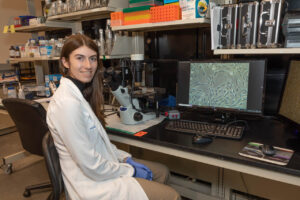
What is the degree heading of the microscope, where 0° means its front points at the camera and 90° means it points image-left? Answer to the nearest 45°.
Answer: approximately 90°

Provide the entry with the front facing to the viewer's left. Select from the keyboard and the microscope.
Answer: the microscope

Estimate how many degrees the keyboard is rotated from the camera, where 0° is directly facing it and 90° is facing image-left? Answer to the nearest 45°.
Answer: approximately 0°

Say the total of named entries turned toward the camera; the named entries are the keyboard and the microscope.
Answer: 1
